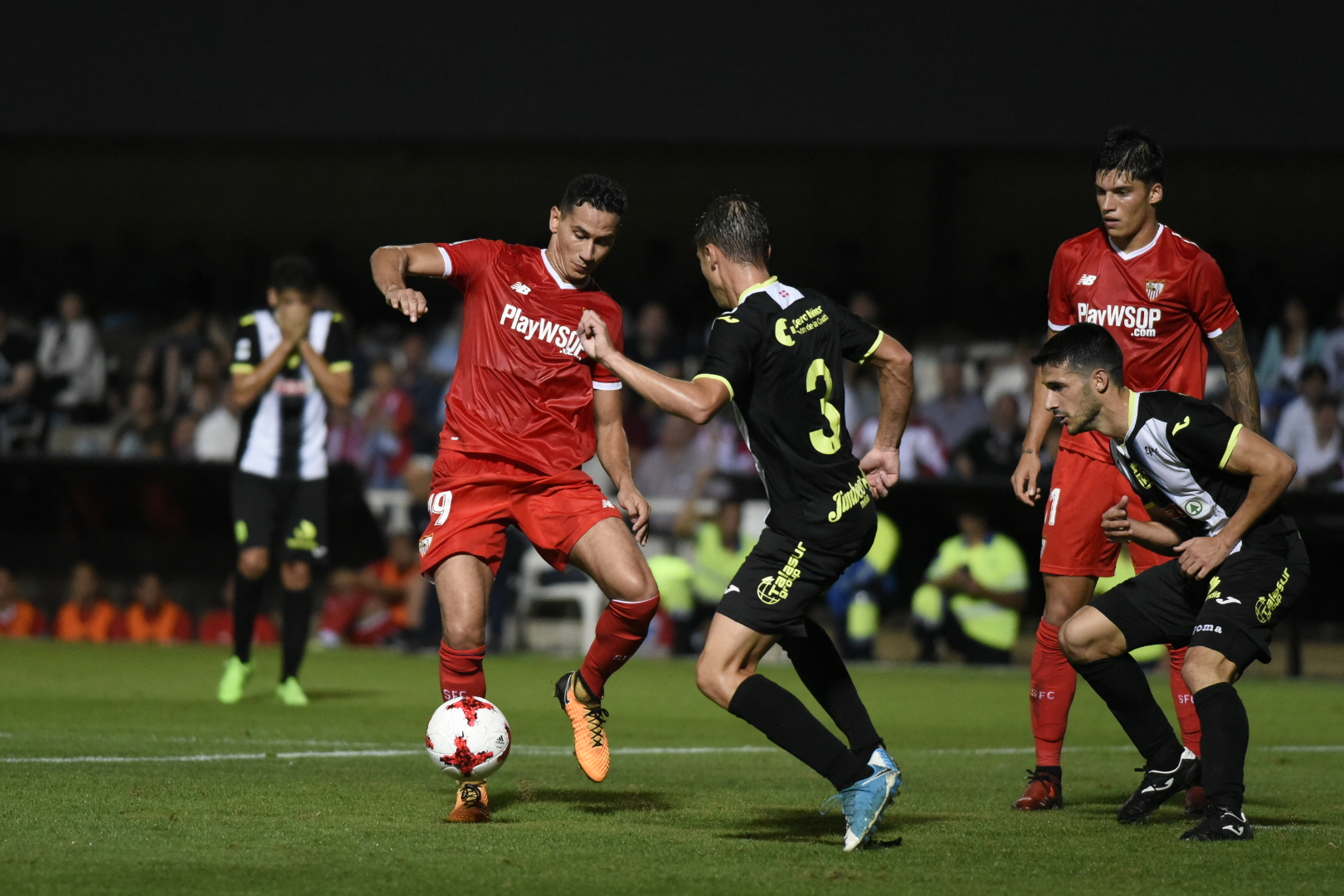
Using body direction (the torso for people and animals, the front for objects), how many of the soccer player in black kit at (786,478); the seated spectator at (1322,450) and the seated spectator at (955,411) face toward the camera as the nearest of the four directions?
2

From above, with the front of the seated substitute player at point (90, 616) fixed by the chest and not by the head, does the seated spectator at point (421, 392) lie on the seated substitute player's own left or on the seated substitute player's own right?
on the seated substitute player's own left

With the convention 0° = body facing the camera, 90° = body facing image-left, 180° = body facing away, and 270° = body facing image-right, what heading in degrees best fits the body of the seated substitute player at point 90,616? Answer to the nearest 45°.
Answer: approximately 0°

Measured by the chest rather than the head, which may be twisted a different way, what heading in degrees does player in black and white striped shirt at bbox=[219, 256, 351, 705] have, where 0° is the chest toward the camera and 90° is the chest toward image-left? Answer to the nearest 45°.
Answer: approximately 0°

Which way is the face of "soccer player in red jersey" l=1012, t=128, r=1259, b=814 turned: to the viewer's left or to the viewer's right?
to the viewer's left
